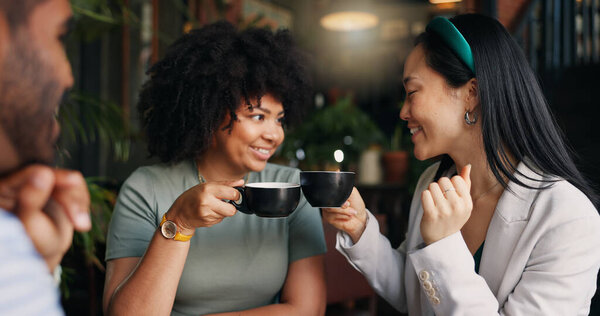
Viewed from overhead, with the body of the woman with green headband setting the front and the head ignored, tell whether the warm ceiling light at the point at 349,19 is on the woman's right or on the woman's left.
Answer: on the woman's right

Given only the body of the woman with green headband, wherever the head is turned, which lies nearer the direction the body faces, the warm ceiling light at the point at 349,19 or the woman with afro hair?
the woman with afro hair

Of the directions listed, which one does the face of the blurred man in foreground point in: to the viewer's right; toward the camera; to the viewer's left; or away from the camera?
to the viewer's right

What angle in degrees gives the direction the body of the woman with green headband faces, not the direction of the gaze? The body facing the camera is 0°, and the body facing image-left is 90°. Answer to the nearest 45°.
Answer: approximately 45°

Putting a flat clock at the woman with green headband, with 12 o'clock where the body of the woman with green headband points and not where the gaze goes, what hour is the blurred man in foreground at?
The blurred man in foreground is roughly at 11 o'clock from the woman with green headband.

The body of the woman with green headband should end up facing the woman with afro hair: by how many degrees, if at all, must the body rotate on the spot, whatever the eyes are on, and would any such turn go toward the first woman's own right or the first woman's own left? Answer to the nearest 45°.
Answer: approximately 45° to the first woman's own right

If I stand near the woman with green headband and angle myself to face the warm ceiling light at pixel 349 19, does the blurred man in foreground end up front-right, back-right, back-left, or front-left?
back-left

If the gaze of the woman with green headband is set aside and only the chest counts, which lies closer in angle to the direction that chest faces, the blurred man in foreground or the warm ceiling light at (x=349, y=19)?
the blurred man in foreground

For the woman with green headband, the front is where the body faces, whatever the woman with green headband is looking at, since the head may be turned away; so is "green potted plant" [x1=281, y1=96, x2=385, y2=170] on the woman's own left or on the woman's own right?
on the woman's own right
